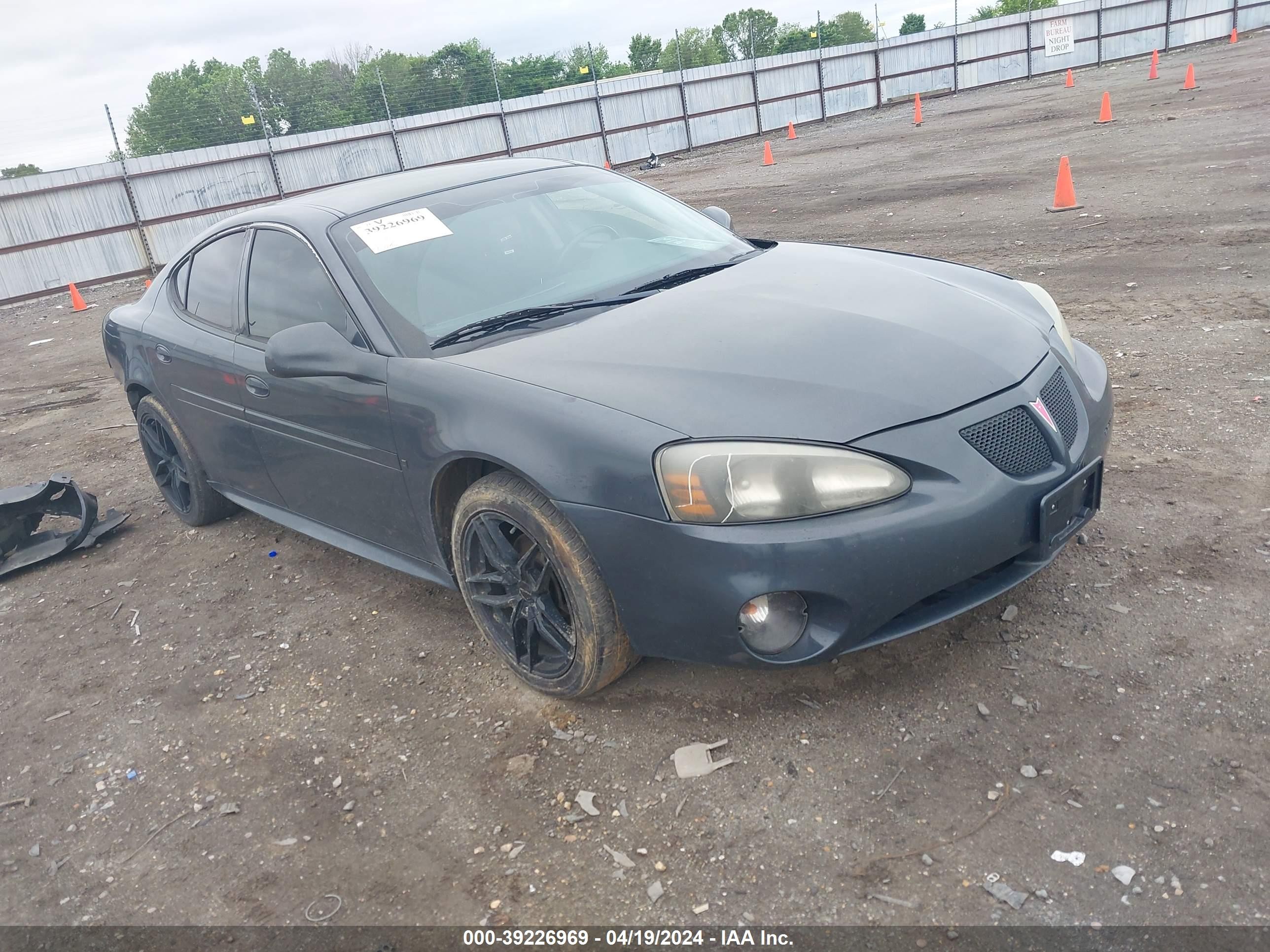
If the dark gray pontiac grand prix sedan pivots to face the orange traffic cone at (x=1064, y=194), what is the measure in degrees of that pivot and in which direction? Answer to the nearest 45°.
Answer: approximately 90° to its left

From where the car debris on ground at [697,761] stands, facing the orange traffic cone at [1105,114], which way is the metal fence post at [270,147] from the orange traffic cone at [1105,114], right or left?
left

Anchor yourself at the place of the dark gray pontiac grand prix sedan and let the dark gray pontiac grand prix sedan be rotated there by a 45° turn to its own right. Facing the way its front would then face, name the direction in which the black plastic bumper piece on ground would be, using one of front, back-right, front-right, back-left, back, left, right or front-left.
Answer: back-right

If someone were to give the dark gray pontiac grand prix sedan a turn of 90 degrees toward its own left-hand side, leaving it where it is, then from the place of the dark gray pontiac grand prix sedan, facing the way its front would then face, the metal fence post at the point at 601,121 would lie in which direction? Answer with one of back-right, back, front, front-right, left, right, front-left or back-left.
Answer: front-left

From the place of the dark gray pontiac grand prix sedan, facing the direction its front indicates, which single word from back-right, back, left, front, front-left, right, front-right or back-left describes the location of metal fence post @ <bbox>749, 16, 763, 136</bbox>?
back-left

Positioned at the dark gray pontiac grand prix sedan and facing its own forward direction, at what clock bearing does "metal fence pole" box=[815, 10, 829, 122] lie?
The metal fence pole is roughly at 8 o'clock from the dark gray pontiac grand prix sedan.

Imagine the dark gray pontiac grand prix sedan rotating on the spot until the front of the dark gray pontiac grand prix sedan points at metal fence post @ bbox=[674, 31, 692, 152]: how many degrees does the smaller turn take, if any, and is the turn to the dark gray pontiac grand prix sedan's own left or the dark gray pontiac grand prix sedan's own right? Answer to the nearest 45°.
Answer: approximately 135° to the dark gray pontiac grand prix sedan's own left

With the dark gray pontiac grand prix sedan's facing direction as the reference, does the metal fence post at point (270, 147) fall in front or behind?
behind

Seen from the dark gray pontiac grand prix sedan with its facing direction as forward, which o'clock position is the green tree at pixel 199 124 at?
The green tree is roughly at 7 o'clock from the dark gray pontiac grand prix sedan.

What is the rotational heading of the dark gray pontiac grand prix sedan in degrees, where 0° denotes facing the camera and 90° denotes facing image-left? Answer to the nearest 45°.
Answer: approximately 315°

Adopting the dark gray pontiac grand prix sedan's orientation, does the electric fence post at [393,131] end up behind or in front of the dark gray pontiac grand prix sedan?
behind
